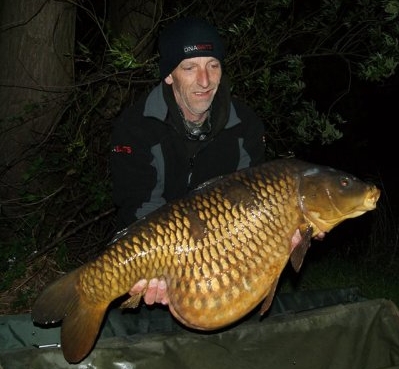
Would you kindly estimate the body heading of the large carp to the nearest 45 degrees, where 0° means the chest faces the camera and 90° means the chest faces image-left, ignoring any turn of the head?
approximately 270°

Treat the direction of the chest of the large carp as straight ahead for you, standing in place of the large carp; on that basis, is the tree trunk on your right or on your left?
on your left
